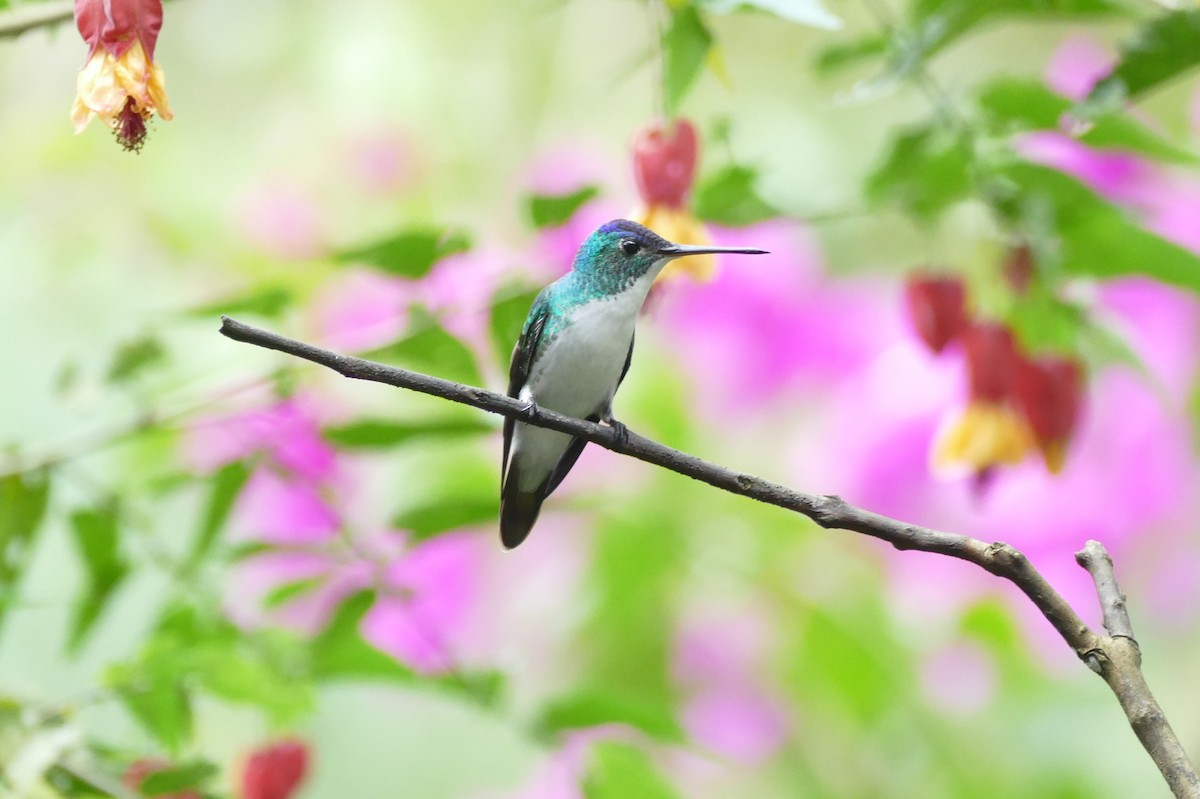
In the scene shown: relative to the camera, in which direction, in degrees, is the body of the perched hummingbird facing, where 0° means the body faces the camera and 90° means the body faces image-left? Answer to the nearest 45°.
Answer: approximately 315°

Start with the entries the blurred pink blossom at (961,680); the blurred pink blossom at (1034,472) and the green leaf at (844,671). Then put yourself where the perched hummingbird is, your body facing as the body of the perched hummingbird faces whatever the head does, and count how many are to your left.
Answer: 3
